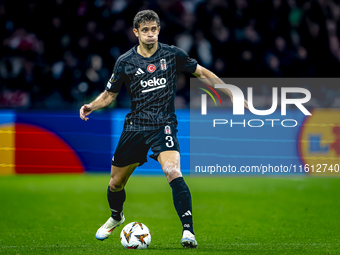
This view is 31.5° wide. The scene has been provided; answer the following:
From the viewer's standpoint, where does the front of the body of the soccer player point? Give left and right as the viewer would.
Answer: facing the viewer

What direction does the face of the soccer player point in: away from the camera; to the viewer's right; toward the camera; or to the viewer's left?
toward the camera
